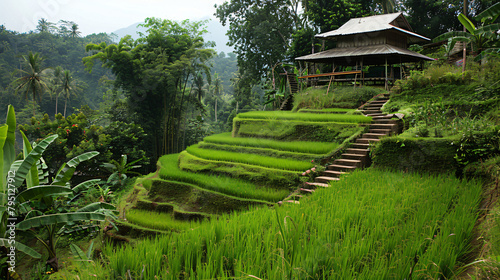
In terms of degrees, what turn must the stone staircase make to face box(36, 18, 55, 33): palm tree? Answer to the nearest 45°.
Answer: approximately 90° to its right

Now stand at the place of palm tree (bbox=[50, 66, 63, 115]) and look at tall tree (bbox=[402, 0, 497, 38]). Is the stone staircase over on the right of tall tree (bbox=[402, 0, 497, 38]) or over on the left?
right

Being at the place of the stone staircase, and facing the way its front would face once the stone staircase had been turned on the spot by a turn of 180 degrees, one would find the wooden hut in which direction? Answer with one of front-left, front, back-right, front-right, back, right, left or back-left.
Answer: front-left

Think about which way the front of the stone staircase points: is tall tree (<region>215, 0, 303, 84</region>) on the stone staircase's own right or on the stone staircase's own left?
on the stone staircase's own right

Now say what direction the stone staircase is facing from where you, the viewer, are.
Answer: facing the viewer and to the left of the viewer

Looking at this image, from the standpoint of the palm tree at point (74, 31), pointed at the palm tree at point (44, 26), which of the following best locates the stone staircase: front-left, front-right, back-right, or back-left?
back-left

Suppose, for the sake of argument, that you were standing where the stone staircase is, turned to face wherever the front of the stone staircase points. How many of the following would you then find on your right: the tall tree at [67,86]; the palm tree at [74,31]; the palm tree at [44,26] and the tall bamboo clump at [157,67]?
4

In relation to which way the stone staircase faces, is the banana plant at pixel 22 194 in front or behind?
in front

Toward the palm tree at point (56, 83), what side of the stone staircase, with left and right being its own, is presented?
right

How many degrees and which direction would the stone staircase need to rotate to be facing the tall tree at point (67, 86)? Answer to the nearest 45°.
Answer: approximately 90° to its right

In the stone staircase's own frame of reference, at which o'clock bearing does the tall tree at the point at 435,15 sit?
The tall tree is roughly at 5 o'clock from the stone staircase.
